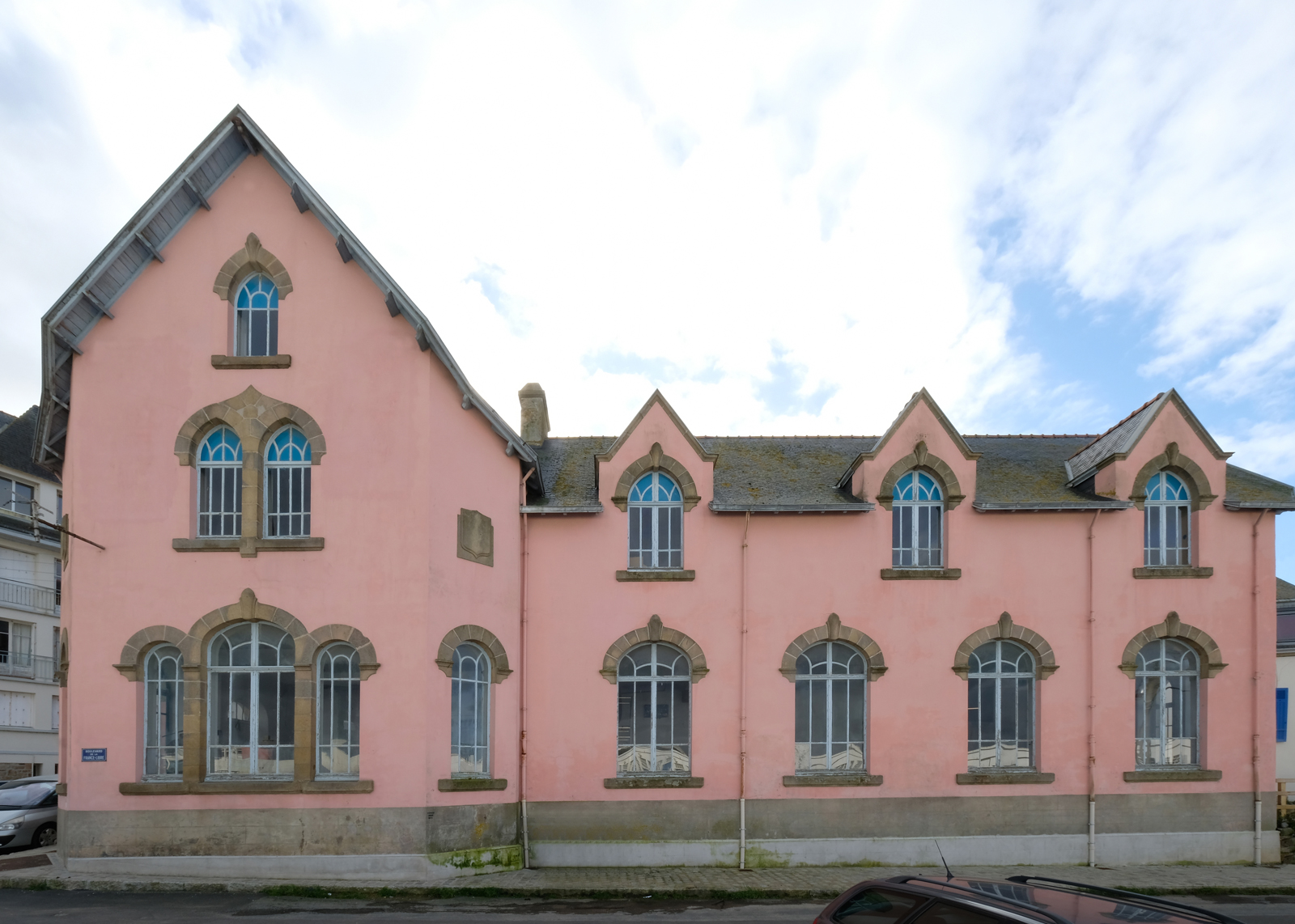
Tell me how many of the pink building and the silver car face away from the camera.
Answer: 0

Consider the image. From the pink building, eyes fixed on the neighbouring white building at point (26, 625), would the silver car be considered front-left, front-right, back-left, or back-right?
front-left

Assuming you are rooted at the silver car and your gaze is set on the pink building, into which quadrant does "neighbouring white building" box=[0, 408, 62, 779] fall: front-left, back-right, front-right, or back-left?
back-left

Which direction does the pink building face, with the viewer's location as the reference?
facing the viewer

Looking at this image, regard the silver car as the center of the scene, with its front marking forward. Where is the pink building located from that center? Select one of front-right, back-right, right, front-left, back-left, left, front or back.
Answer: left

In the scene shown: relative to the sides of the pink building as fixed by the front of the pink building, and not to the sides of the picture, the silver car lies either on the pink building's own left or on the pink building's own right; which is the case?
on the pink building's own right

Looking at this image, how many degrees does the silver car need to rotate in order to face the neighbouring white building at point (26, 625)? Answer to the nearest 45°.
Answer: approximately 135° to its right

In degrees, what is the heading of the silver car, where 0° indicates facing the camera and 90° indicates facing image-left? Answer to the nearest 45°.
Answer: approximately 45°

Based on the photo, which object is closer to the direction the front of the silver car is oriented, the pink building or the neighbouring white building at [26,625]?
the pink building
